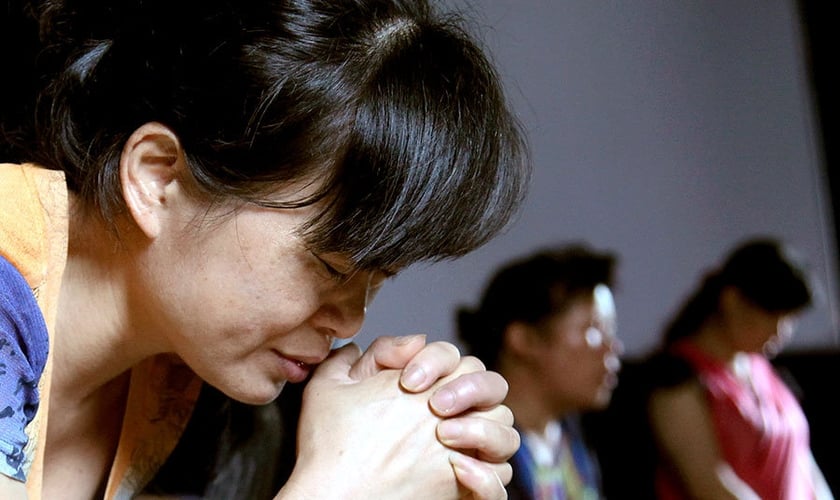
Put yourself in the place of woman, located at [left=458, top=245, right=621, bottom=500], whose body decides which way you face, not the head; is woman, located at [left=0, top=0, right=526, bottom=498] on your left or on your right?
on your right

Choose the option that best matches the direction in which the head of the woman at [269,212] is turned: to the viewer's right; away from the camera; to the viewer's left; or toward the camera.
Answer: to the viewer's right
